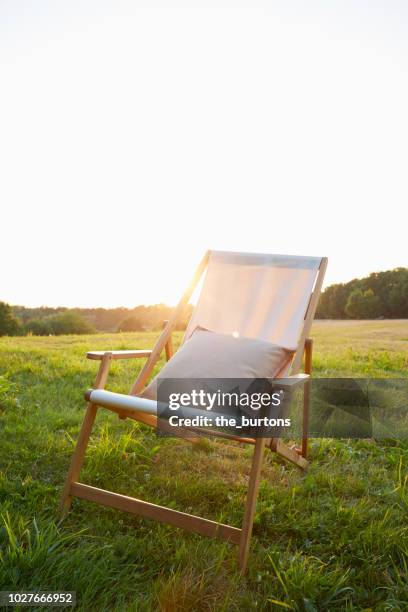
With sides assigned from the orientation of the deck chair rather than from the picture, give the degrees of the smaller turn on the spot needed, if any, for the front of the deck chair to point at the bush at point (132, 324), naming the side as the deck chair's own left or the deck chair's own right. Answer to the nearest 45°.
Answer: approximately 135° to the deck chair's own right

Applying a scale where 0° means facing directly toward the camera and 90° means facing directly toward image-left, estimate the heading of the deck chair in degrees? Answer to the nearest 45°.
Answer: approximately 45°

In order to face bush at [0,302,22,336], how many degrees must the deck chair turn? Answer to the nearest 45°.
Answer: approximately 135° to its right

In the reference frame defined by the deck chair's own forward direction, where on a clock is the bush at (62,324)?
The bush is roughly at 4 o'clock from the deck chair.
